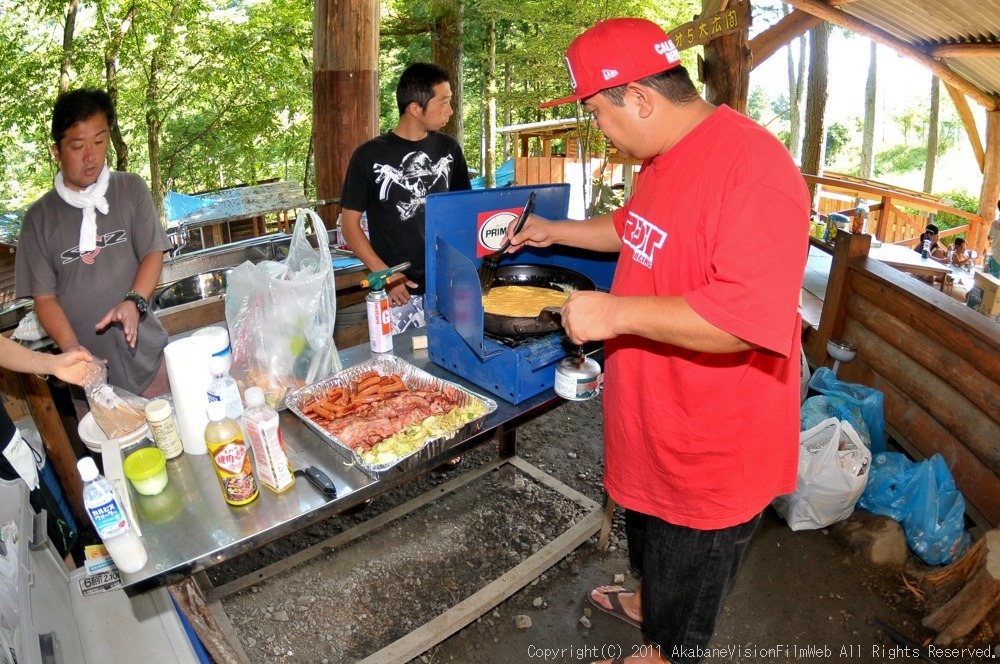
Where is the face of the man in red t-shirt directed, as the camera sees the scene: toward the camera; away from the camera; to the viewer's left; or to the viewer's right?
to the viewer's left

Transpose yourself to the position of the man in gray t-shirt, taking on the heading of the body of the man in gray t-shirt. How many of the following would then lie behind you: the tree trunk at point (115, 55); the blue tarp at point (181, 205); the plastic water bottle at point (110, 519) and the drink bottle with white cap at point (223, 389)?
2

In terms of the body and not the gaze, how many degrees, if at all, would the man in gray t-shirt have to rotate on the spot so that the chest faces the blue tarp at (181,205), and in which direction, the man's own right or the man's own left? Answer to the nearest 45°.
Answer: approximately 180°

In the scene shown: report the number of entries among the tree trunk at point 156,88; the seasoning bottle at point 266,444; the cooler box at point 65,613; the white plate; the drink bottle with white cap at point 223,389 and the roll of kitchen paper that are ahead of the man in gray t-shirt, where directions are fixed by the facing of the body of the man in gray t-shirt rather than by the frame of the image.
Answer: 5

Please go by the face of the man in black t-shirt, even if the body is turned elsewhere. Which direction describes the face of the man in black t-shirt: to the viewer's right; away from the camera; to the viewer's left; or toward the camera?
to the viewer's right

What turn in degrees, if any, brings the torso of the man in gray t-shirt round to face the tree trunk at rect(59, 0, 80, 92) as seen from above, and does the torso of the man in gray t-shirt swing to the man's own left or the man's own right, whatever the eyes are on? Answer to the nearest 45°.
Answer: approximately 180°

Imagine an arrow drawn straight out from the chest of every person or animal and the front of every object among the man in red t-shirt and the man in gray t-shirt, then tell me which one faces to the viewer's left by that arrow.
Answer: the man in red t-shirt

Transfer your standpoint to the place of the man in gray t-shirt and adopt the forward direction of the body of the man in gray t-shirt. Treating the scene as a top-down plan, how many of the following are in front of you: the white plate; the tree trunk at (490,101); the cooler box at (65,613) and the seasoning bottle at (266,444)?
3

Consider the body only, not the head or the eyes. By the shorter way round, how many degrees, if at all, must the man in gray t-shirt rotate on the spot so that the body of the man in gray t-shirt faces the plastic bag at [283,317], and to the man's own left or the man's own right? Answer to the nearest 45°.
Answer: approximately 45° to the man's own left

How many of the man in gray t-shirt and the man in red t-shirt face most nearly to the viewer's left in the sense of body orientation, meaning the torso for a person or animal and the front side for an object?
1

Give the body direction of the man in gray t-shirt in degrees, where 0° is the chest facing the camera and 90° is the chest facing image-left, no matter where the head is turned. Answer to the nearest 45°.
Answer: approximately 0°

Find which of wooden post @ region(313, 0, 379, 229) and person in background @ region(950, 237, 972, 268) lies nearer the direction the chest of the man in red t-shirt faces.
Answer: the wooden post
